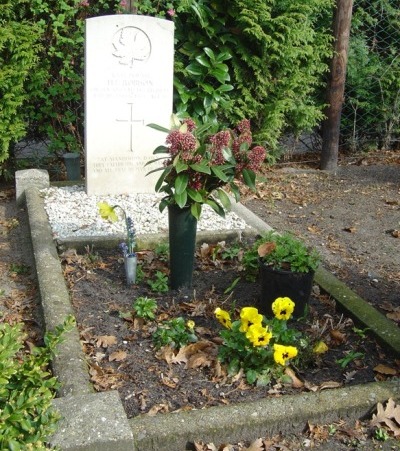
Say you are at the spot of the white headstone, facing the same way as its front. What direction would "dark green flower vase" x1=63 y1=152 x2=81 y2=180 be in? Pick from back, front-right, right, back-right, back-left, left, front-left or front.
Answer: back-right

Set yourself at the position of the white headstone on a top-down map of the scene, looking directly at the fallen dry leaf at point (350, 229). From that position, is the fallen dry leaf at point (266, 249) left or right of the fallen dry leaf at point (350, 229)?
right

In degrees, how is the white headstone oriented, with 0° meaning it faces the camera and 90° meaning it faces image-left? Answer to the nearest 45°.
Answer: approximately 0°

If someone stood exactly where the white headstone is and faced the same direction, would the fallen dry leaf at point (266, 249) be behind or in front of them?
in front

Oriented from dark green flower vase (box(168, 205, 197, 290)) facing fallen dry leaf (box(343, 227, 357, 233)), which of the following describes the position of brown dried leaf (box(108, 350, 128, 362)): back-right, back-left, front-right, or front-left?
back-right

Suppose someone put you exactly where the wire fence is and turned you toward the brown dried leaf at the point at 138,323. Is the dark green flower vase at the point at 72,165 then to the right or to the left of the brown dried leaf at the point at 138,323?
right

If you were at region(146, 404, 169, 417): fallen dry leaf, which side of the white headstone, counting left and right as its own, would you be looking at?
front

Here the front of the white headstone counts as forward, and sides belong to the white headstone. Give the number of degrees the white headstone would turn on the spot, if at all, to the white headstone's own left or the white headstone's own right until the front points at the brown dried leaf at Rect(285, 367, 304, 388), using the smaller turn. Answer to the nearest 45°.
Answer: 0° — it already faces it

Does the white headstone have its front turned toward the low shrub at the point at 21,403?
yes

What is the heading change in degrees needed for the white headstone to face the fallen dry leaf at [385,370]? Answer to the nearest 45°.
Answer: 0° — it already faces it

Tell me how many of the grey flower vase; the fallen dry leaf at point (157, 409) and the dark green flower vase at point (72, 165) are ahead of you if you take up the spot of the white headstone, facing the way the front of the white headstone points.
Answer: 2

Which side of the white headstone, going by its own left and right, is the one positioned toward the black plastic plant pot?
front

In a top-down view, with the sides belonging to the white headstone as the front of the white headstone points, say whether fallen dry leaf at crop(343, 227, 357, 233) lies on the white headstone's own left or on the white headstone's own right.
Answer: on the white headstone's own left

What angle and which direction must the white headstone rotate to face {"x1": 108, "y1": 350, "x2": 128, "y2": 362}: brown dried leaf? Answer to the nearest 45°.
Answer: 0° — it already faces it

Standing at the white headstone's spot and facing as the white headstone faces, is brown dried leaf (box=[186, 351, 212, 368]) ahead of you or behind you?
ahead

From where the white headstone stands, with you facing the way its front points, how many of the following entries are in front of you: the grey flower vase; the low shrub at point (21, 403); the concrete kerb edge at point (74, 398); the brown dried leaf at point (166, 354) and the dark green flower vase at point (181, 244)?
5

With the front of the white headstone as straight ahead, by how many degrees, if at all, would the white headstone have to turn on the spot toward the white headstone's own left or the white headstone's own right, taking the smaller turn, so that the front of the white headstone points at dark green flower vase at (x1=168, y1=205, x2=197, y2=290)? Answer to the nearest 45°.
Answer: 0° — it already faces it
